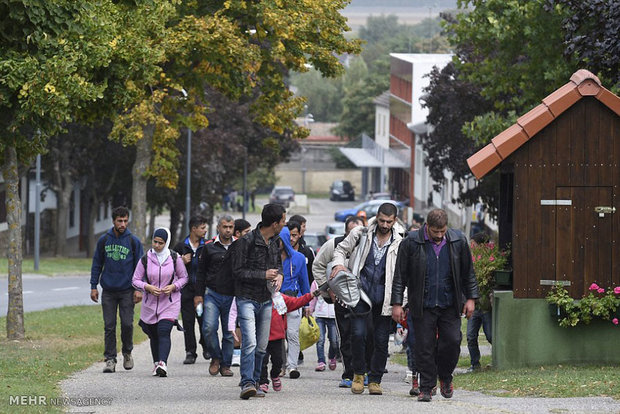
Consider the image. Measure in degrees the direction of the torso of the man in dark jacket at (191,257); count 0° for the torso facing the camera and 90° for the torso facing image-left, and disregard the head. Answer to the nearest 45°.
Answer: approximately 0°

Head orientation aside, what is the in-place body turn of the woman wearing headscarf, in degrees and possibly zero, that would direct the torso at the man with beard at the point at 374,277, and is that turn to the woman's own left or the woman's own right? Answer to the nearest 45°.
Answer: approximately 45° to the woman's own left

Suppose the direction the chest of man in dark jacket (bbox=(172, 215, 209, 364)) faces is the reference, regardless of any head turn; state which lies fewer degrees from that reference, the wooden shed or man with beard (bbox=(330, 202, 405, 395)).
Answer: the man with beard

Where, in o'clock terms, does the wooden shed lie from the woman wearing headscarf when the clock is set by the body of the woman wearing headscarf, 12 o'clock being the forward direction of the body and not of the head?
The wooden shed is roughly at 9 o'clock from the woman wearing headscarf.
